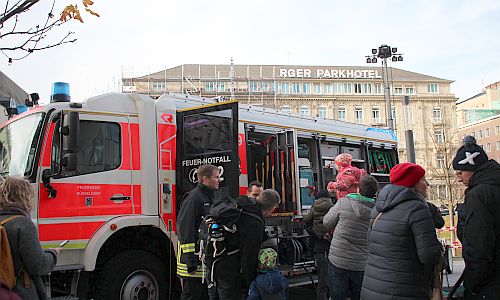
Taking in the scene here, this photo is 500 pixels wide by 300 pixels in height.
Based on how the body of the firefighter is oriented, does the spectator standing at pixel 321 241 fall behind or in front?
in front

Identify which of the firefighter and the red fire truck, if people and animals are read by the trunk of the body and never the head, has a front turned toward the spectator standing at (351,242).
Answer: the firefighter

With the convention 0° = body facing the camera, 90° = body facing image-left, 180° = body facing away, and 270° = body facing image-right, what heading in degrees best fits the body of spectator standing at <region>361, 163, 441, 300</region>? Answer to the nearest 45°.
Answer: approximately 225°

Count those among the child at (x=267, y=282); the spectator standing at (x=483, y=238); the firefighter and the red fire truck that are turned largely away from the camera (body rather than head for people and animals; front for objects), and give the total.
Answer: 1

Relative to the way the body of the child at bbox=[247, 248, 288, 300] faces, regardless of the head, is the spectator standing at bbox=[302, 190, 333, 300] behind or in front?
in front

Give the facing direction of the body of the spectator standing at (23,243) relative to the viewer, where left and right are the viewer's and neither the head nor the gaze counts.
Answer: facing away from the viewer and to the right of the viewer

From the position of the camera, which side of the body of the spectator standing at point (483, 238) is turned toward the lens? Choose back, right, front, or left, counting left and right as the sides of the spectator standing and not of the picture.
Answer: left

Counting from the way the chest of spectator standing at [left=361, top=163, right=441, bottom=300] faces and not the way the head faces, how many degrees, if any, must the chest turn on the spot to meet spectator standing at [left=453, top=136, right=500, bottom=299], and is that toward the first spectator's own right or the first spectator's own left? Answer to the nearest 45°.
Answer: approximately 45° to the first spectator's own right

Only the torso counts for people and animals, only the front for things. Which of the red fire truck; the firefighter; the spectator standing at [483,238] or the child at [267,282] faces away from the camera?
the child

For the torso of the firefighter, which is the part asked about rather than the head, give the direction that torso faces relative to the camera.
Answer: to the viewer's right

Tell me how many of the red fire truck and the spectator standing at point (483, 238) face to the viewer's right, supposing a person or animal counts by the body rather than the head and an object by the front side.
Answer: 0

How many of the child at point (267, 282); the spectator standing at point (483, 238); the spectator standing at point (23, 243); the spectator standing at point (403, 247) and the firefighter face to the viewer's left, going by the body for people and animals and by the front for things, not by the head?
1

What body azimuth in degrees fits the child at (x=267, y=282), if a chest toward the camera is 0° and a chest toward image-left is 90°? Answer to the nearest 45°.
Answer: approximately 180°

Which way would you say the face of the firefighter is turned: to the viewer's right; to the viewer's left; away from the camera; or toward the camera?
to the viewer's right

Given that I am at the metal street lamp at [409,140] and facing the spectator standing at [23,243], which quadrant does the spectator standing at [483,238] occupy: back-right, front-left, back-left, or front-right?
front-left
